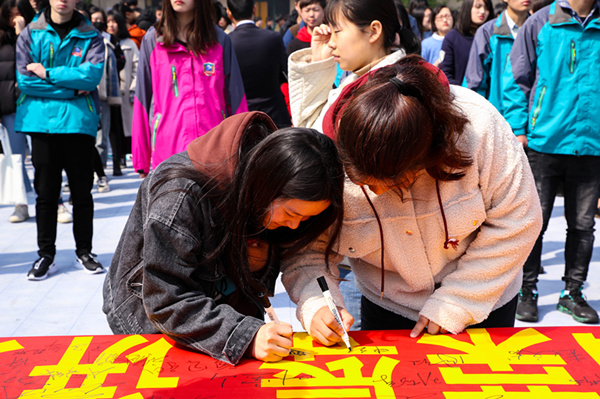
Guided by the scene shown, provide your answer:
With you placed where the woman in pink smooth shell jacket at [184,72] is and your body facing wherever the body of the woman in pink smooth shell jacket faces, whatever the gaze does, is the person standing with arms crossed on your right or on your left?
on your right

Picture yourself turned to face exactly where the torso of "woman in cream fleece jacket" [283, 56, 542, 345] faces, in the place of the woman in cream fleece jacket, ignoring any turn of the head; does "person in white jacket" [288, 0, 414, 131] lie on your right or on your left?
on your right

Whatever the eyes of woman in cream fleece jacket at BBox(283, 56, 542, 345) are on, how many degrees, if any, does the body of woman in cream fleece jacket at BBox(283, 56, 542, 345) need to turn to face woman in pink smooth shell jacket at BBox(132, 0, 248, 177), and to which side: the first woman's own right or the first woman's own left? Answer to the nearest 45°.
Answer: approximately 90° to the first woman's own right

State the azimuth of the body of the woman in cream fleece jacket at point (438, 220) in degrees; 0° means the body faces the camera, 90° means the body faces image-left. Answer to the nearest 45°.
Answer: approximately 45°

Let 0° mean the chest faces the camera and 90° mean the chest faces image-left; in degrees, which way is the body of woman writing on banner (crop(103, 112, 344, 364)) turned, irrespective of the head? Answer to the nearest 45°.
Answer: approximately 315°

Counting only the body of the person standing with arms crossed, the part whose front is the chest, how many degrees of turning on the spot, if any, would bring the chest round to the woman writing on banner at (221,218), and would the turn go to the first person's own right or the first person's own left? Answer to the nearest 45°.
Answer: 0° — they already face them
